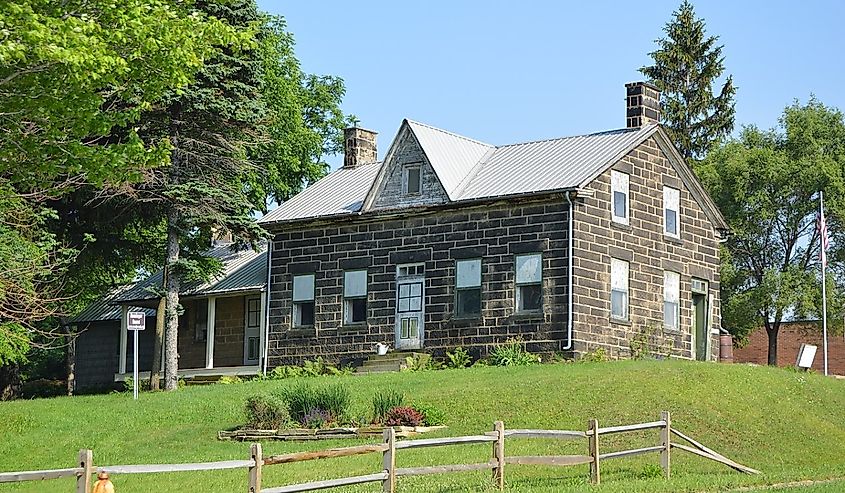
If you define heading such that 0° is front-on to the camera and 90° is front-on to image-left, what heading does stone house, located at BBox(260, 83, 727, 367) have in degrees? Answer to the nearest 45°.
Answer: approximately 45°

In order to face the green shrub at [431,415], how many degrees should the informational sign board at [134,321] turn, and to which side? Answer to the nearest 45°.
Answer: approximately 45° to its left

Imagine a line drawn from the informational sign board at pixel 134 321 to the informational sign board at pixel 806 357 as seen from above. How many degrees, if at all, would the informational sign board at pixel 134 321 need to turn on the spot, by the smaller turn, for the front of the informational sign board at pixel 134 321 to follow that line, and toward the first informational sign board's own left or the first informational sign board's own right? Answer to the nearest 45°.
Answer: approximately 90° to the first informational sign board's own left

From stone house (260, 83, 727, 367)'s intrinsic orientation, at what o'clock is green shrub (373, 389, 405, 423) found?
The green shrub is roughly at 11 o'clock from the stone house.

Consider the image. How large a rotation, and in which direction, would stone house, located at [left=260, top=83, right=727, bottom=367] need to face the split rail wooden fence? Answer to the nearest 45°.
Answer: approximately 45° to its left

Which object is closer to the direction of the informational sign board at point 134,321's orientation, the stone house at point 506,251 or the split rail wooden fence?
the split rail wooden fence

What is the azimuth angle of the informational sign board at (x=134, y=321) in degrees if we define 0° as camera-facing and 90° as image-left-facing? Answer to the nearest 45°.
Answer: approximately 0°
